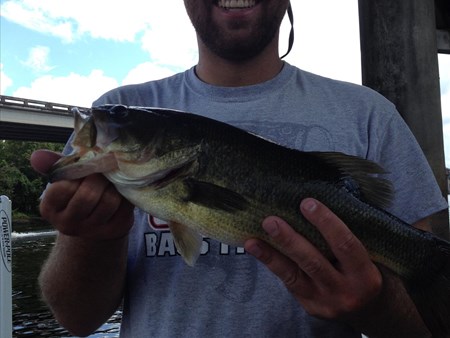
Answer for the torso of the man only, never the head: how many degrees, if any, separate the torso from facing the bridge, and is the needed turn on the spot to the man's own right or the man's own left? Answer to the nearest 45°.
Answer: approximately 135° to the man's own right

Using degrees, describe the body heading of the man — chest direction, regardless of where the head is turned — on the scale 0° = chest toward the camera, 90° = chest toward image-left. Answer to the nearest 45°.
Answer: approximately 0°

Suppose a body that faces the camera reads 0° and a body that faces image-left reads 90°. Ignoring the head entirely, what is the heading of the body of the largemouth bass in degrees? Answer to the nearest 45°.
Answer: approximately 90°

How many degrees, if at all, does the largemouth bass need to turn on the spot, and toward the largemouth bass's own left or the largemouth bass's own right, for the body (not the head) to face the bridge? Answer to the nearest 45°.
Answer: approximately 45° to the largemouth bass's own right
